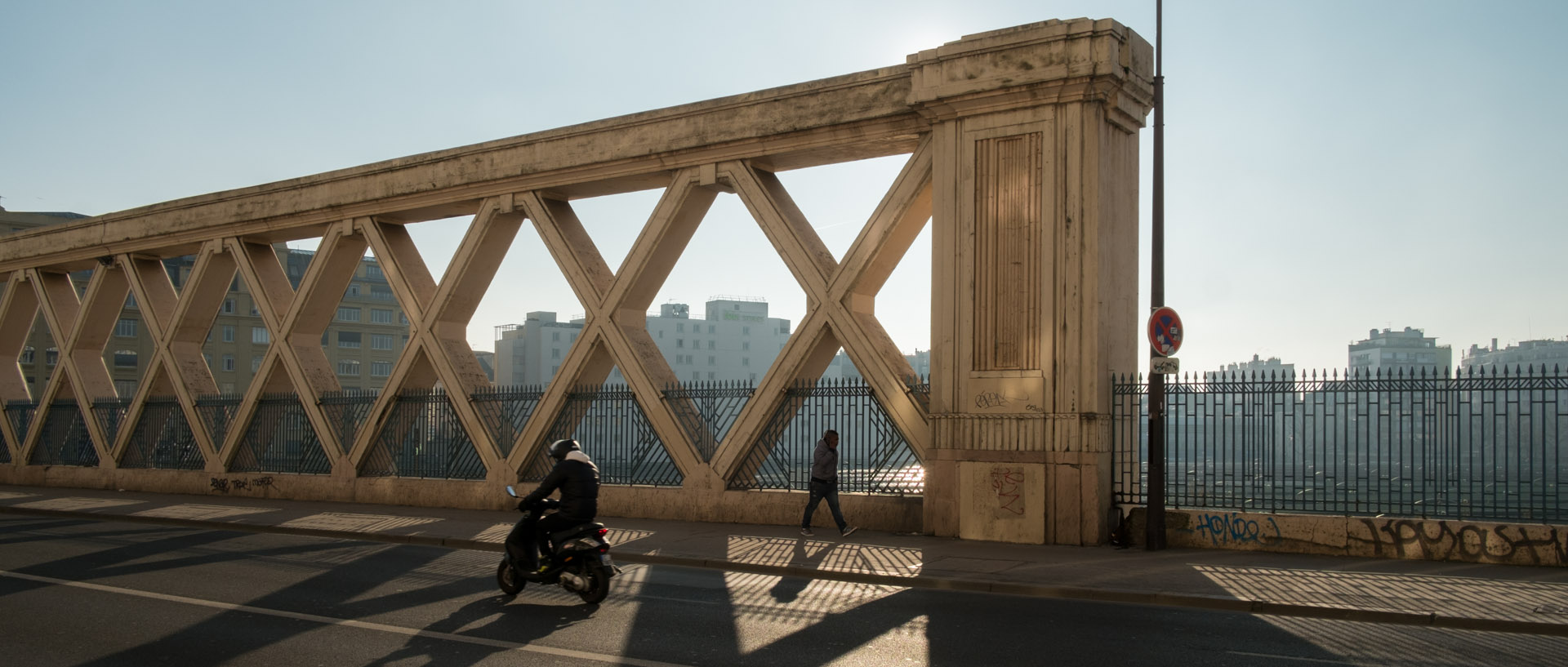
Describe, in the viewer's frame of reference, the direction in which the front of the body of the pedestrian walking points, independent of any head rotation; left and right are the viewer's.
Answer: facing to the right of the viewer

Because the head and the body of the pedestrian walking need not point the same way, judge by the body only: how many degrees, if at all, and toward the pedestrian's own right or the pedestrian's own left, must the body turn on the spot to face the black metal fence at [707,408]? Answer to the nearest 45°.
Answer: approximately 135° to the pedestrian's own left

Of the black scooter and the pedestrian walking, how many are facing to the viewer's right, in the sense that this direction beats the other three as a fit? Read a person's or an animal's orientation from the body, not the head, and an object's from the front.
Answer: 1

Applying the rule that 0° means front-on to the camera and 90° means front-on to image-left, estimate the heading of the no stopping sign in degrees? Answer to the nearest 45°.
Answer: approximately 315°

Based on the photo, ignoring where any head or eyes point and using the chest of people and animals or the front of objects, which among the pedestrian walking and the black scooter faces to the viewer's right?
the pedestrian walking

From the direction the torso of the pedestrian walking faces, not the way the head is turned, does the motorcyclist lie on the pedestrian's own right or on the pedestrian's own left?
on the pedestrian's own right

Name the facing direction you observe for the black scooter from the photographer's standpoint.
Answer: facing away from the viewer and to the left of the viewer

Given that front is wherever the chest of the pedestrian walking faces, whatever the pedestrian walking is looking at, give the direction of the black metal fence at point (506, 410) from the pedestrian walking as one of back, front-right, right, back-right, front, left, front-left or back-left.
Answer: back-left

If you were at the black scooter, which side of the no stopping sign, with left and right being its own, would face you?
right
